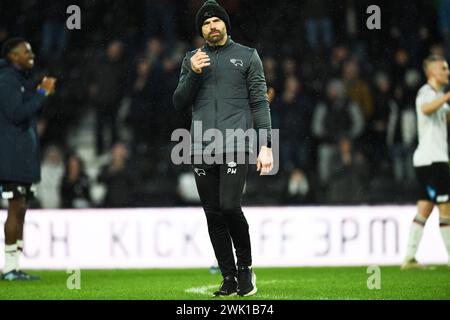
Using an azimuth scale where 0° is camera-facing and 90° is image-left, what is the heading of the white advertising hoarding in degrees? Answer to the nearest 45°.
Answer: approximately 0°

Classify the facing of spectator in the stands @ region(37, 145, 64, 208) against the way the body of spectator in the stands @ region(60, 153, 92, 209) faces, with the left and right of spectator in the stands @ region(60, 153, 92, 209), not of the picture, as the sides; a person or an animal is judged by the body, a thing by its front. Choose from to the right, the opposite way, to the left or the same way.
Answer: the same way

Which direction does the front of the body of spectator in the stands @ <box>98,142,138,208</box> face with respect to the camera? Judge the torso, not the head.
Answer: toward the camera

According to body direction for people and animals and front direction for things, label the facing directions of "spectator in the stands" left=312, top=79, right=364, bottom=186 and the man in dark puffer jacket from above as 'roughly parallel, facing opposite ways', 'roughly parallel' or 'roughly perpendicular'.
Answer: roughly perpendicular

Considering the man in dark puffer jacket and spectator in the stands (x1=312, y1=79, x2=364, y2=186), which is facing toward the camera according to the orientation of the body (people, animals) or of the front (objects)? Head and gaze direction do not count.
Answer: the spectator in the stands

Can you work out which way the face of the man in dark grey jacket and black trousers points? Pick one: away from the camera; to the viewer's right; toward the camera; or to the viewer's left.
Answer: toward the camera

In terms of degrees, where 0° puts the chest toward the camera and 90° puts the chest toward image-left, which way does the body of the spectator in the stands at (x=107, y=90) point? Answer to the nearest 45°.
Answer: approximately 315°

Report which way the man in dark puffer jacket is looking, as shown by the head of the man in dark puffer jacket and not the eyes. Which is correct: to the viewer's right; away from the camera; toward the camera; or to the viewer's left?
to the viewer's right

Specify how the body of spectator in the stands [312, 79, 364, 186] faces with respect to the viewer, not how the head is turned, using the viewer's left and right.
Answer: facing the viewer

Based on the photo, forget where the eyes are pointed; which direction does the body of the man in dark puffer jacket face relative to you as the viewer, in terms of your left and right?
facing to the right of the viewer

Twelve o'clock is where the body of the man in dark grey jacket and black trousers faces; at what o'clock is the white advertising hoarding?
The white advertising hoarding is roughly at 6 o'clock from the man in dark grey jacket and black trousers.

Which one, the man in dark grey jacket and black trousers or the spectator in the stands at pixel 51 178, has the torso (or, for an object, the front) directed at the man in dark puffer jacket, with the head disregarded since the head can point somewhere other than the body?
the spectator in the stands
